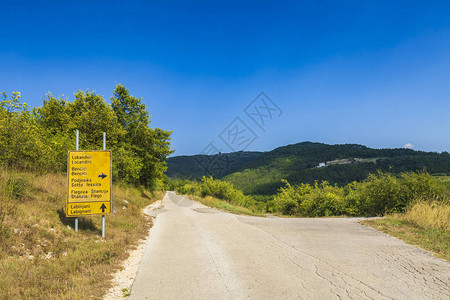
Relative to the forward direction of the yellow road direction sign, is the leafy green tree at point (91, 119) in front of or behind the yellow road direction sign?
behind

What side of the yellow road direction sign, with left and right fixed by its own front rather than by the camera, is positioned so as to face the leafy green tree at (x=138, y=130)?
back

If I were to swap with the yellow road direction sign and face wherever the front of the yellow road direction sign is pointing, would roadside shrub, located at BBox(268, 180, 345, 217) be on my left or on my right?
on my left

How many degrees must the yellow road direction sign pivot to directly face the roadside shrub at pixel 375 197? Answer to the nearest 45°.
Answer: approximately 90° to its left

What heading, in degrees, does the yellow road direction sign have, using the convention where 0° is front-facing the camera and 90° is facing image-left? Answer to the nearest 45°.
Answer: approximately 0°
